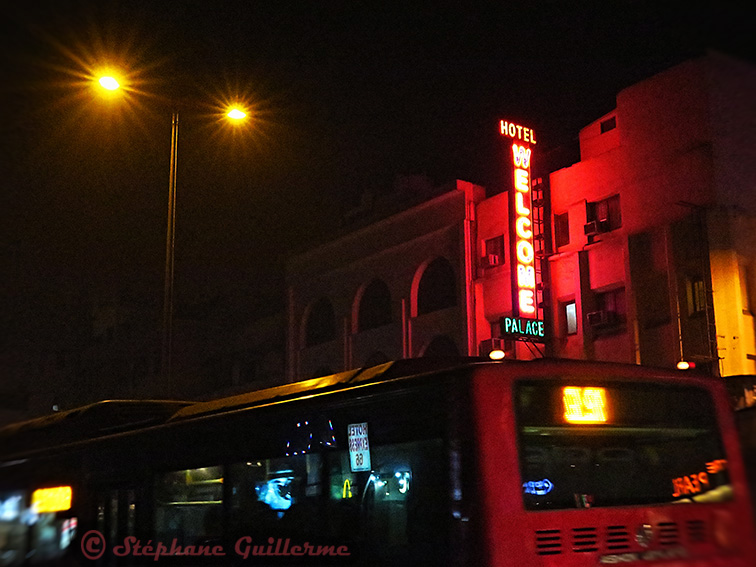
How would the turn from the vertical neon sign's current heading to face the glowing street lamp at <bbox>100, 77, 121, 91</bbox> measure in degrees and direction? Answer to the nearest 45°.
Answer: approximately 90° to its right

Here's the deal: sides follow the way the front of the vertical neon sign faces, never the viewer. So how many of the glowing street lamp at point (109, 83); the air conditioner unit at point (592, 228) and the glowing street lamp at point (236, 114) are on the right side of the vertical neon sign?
2

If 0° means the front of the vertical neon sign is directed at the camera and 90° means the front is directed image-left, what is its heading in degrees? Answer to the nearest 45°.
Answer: approximately 315°

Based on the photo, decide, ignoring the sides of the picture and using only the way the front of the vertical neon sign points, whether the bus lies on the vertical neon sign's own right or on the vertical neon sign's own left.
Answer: on the vertical neon sign's own right

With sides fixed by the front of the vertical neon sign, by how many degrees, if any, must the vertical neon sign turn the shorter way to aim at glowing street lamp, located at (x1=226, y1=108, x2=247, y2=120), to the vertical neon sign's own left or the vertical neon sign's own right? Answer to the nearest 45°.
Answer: approximately 90° to the vertical neon sign's own right
